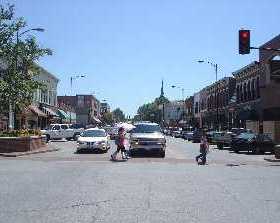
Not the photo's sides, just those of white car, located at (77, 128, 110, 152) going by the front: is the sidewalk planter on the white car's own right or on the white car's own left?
on the white car's own right

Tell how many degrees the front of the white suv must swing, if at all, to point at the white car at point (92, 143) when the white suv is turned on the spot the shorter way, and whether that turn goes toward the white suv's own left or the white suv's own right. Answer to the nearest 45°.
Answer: approximately 135° to the white suv's own right

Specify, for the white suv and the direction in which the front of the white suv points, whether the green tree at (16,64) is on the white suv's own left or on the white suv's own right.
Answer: on the white suv's own right

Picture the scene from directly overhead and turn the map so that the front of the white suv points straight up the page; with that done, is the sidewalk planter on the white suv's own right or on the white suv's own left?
on the white suv's own right

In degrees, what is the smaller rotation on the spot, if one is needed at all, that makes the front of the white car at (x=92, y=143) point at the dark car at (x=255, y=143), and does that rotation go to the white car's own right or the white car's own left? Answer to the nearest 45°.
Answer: approximately 90° to the white car's own left

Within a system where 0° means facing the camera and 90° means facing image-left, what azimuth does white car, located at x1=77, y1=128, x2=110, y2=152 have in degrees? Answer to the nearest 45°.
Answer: approximately 0°

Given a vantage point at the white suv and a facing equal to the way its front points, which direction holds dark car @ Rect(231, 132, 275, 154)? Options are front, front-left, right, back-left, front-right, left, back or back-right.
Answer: back-left

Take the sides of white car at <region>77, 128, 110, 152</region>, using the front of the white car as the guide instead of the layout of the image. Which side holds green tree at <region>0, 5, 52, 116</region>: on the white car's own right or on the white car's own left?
on the white car's own right

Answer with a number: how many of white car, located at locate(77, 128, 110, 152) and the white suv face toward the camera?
2
